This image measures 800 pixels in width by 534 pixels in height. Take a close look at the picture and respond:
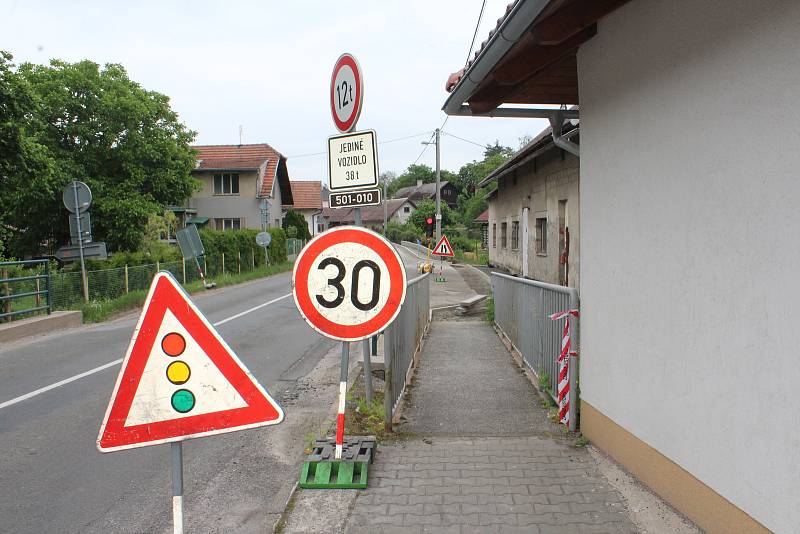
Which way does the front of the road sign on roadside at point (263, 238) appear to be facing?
away from the camera

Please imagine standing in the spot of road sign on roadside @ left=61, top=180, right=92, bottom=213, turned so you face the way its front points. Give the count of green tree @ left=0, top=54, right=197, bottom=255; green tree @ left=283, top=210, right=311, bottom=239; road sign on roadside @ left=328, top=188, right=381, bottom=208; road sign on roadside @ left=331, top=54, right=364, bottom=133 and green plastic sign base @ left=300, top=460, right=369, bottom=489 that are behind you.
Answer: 3

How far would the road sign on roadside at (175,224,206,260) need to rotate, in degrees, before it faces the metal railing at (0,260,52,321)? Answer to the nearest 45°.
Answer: approximately 135° to its left

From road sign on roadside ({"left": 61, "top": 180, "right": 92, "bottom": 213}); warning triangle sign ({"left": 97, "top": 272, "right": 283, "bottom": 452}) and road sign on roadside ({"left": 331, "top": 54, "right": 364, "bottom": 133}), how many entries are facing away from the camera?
1

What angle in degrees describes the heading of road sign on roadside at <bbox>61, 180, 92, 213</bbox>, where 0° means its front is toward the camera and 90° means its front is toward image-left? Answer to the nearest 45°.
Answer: approximately 180°

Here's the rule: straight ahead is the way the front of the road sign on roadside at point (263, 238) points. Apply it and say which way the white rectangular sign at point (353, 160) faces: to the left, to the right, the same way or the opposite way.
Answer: the opposite way

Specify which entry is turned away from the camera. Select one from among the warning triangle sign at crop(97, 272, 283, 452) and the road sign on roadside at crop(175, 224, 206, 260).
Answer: the road sign on roadside

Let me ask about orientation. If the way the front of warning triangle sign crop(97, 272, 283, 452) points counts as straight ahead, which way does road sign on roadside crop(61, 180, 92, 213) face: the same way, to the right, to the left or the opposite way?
the opposite way

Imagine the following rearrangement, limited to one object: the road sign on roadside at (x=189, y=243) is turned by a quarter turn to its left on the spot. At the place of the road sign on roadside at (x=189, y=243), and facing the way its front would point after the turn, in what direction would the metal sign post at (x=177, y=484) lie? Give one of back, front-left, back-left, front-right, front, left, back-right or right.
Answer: left

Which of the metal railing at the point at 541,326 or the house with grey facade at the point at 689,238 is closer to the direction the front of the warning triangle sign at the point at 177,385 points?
the house with grey facade

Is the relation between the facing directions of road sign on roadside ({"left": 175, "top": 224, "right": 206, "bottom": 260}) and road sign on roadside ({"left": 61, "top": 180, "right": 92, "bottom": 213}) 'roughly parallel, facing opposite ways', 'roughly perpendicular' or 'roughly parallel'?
roughly parallel

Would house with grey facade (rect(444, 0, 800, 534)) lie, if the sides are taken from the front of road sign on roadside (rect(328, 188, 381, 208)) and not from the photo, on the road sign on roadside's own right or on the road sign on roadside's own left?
on the road sign on roadside's own left

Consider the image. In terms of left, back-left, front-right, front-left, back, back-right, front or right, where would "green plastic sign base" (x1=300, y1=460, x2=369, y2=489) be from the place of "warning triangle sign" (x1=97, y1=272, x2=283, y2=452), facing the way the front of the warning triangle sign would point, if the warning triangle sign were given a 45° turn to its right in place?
back

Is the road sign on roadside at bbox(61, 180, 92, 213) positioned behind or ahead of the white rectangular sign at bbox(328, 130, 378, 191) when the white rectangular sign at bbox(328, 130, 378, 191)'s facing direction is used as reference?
behind

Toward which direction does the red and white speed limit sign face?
toward the camera
